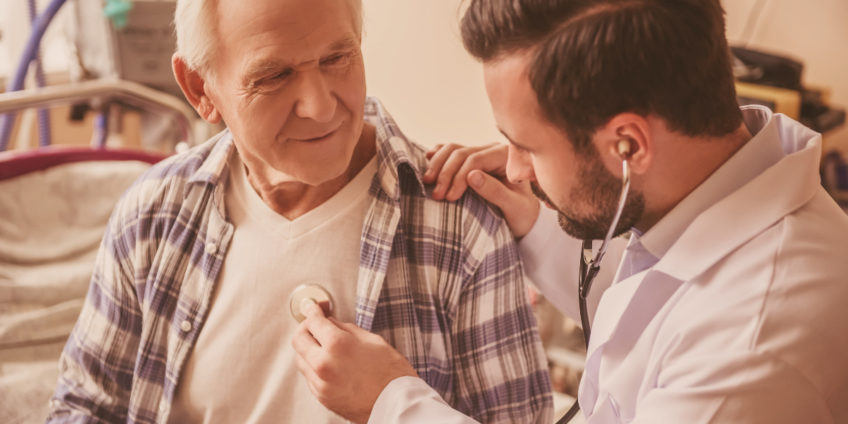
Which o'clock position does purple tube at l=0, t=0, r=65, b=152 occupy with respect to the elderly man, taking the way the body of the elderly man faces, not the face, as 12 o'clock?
The purple tube is roughly at 5 o'clock from the elderly man.

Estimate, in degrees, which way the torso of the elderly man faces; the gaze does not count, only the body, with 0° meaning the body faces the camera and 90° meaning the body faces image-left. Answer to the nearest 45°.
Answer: approximately 0°

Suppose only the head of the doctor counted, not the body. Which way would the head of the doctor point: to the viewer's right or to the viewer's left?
to the viewer's left

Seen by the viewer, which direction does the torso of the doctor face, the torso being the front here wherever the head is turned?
to the viewer's left

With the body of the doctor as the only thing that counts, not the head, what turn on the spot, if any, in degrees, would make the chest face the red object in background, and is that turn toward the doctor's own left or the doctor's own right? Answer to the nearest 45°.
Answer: approximately 45° to the doctor's own right

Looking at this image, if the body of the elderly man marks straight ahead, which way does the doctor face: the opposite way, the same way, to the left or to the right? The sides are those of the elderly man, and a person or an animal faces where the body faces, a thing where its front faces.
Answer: to the right

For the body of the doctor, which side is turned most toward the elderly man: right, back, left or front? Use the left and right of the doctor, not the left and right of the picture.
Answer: front

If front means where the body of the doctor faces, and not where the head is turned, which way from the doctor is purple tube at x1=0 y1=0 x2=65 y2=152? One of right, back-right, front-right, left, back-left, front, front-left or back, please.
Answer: front-right

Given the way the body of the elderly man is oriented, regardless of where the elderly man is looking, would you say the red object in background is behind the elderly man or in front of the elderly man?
behind

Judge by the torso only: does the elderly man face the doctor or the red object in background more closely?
the doctor

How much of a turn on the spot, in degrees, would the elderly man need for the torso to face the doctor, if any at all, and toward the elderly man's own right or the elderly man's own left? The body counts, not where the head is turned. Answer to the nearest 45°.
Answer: approximately 45° to the elderly man's own left

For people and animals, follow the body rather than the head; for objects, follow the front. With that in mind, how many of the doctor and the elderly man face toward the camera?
1

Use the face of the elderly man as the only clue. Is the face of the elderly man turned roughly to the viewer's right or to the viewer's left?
to the viewer's right

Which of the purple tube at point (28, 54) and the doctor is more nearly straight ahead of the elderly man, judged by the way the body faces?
the doctor
